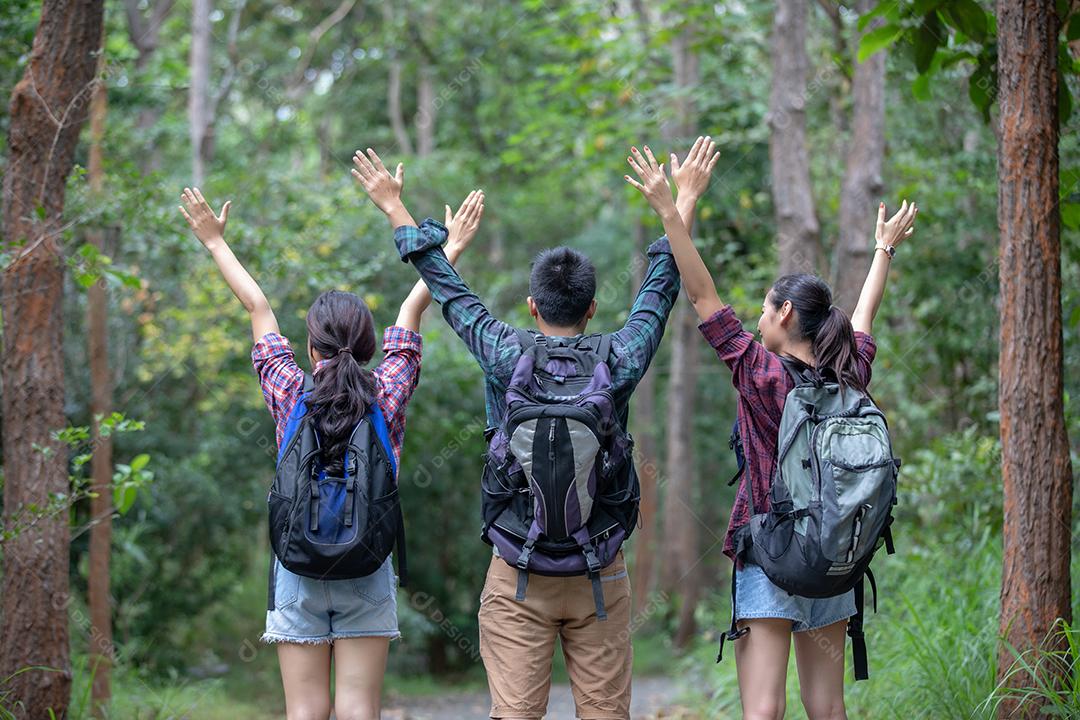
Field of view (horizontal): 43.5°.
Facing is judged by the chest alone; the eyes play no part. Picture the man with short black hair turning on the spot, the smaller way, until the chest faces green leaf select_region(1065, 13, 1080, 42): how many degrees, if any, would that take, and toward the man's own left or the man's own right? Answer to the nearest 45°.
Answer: approximately 45° to the man's own right

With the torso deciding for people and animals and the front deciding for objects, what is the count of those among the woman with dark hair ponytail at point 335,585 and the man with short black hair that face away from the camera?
2

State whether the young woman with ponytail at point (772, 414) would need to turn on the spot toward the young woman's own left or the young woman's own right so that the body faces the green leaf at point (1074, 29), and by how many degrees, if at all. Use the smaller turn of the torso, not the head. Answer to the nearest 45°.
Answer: approximately 90° to the young woman's own right

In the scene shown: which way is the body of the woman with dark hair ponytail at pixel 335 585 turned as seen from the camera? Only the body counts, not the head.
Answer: away from the camera

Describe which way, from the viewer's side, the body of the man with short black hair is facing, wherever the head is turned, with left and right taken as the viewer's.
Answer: facing away from the viewer

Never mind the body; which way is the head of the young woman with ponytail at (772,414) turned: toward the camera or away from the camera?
away from the camera

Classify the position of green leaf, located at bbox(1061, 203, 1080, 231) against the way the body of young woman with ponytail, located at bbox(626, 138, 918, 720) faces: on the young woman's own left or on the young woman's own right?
on the young woman's own right

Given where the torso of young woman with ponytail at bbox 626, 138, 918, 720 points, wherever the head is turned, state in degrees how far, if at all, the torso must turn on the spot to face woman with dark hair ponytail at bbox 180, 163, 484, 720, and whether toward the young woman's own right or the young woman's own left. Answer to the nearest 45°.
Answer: approximately 45° to the young woman's own left

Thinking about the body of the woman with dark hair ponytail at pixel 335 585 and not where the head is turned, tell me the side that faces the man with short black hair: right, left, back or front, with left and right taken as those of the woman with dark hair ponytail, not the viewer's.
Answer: right

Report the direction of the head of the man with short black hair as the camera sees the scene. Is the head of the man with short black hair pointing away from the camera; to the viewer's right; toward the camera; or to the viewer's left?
away from the camera

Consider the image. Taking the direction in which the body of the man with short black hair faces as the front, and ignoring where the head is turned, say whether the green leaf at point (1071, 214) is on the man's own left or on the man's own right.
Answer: on the man's own right
